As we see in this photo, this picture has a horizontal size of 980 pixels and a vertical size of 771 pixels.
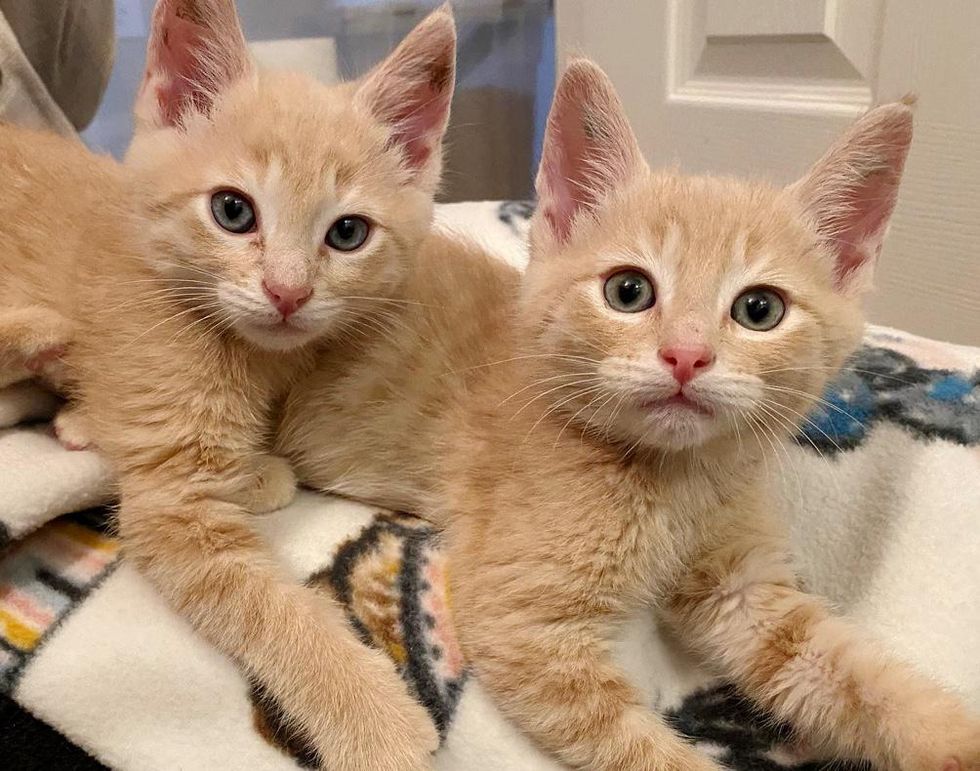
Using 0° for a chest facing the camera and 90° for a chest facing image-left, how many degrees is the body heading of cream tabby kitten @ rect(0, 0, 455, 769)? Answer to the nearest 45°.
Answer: approximately 315°

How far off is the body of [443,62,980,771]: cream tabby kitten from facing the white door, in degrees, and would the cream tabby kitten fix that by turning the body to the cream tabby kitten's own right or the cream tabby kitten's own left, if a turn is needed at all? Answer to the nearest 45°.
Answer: approximately 135° to the cream tabby kitten's own left

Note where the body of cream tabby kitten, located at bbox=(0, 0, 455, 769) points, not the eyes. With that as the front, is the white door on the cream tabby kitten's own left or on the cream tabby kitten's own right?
on the cream tabby kitten's own left

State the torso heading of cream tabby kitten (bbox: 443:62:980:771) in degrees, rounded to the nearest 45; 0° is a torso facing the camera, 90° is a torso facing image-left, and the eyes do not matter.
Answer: approximately 315°

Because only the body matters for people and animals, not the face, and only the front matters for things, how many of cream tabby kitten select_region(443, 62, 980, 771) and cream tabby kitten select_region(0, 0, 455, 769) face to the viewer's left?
0
